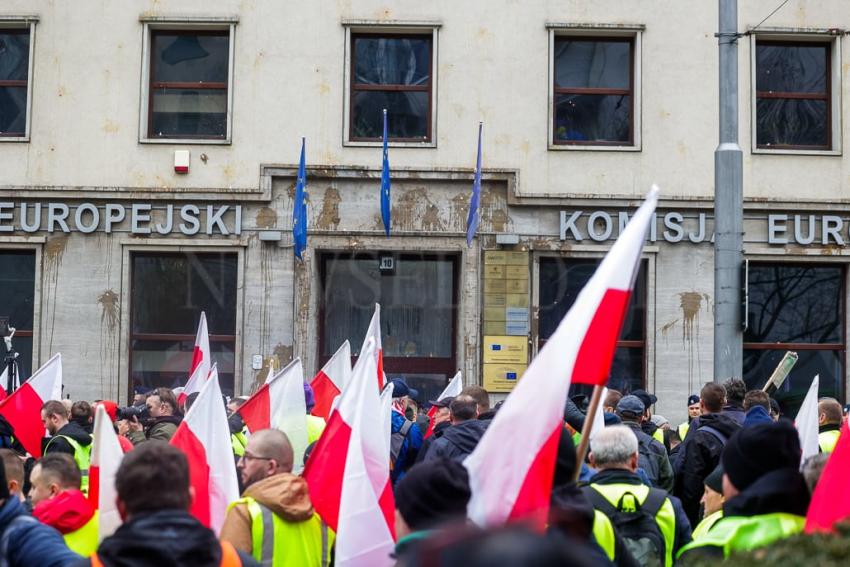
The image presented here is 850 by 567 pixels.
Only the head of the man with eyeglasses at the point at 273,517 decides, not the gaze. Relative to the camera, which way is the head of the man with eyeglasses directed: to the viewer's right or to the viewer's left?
to the viewer's left

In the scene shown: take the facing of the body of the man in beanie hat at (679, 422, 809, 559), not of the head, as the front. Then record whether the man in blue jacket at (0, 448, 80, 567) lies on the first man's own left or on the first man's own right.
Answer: on the first man's own left

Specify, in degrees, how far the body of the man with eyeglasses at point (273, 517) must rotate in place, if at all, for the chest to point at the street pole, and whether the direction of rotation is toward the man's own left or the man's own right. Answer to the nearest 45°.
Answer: approximately 90° to the man's own right

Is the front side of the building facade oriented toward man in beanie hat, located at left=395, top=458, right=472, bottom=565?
yes

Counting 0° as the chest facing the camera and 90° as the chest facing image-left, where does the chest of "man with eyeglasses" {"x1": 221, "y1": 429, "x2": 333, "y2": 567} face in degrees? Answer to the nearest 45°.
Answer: approximately 135°

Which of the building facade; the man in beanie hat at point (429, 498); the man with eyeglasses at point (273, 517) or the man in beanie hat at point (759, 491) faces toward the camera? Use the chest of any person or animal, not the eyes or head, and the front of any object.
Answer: the building facade

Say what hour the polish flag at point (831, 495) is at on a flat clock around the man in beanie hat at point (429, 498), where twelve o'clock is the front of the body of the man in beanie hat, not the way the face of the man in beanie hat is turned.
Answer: The polish flag is roughly at 4 o'clock from the man in beanie hat.
